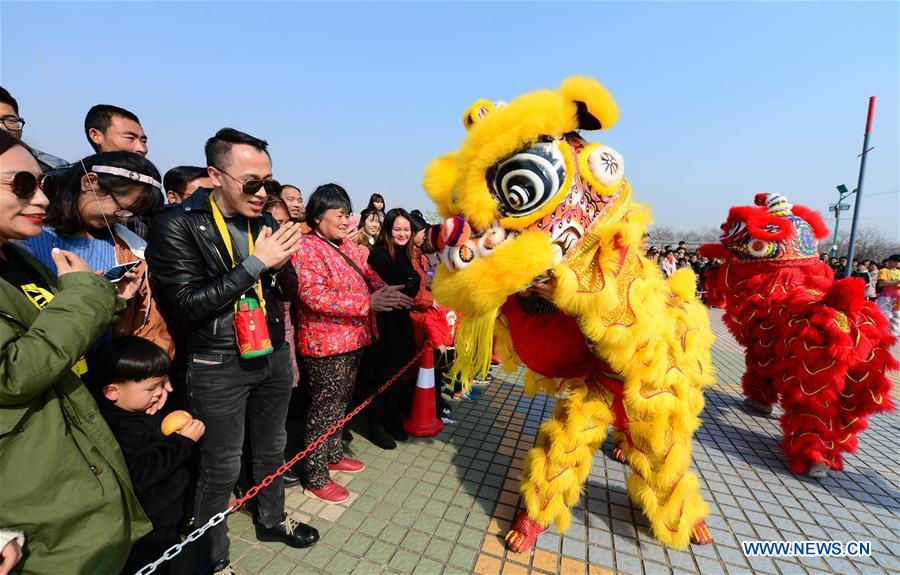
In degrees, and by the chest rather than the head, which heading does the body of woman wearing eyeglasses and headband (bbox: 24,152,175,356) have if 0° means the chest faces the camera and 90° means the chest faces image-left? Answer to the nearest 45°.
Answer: approximately 315°

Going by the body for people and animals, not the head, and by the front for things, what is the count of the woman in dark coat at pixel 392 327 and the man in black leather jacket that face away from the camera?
0

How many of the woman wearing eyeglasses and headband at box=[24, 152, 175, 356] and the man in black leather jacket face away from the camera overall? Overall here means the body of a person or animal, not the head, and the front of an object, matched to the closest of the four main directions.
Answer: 0

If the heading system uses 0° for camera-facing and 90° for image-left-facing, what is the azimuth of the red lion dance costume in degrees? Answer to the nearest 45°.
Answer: approximately 135°

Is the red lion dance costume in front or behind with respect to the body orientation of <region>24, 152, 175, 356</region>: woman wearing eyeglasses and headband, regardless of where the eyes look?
in front

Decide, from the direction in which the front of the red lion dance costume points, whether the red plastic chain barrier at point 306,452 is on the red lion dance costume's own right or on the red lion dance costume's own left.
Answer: on the red lion dance costume's own left

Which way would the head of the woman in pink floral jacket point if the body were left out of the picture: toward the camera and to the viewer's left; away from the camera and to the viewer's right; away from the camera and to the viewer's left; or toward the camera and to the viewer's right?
toward the camera and to the viewer's right

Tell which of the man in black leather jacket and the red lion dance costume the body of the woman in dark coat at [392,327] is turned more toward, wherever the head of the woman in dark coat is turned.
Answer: the red lion dance costume

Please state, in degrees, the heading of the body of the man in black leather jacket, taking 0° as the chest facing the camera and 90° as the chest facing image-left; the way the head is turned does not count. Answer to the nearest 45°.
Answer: approximately 315°

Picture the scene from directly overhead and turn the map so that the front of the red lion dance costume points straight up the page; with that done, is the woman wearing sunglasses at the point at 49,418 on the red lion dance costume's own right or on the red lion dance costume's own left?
on the red lion dance costume's own left
